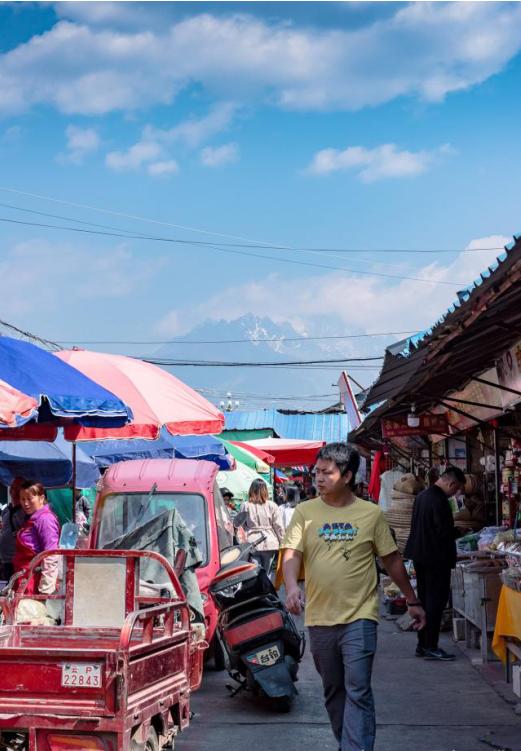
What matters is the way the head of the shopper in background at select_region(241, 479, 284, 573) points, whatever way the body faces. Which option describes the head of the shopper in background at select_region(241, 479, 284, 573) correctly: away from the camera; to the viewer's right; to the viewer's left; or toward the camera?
away from the camera

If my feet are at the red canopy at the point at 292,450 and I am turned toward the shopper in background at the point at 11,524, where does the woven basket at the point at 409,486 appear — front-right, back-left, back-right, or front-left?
front-left

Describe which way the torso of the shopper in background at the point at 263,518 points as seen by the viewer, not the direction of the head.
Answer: away from the camera

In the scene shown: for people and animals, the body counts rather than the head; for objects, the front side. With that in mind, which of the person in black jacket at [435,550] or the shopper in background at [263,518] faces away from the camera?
the shopper in background

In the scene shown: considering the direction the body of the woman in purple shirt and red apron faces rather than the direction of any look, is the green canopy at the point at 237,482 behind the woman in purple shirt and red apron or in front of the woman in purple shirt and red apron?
behind

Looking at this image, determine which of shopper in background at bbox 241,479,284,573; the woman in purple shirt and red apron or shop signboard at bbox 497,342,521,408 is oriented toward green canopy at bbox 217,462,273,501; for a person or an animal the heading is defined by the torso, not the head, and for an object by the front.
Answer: the shopper in background

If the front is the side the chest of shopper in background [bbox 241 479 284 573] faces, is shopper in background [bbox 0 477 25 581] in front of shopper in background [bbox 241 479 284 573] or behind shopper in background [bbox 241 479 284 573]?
behind

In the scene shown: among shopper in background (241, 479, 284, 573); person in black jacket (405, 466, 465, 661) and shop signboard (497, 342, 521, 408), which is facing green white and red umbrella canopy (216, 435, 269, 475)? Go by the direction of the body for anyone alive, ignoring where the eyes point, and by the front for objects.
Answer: the shopper in background

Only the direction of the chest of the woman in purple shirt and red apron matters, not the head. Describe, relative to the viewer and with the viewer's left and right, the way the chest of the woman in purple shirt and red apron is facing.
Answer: facing the viewer and to the left of the viewer

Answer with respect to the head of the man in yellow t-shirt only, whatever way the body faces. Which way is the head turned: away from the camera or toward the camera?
toward the camera
